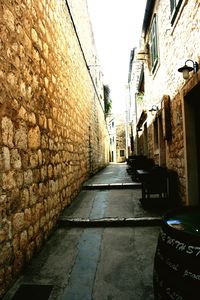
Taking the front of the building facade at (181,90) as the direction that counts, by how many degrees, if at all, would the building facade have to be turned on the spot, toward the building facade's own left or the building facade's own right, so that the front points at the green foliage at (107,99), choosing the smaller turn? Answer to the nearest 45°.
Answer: approximately 90° to the building facade's own right

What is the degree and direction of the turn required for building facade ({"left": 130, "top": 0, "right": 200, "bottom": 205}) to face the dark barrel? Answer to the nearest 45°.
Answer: approximately 90° to its left

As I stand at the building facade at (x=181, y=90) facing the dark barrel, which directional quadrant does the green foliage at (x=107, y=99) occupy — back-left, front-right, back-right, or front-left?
back-right

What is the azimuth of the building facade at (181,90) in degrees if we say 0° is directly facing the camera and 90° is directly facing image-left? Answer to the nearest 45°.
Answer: approximately 90°
